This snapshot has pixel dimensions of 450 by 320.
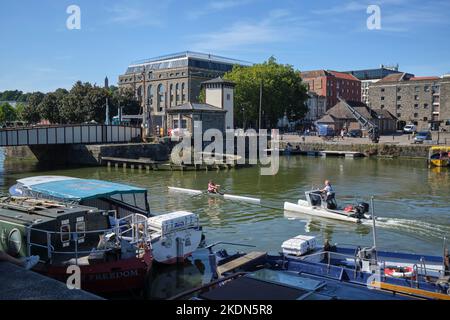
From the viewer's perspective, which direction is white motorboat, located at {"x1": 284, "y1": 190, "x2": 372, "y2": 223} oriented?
to the viewer's left

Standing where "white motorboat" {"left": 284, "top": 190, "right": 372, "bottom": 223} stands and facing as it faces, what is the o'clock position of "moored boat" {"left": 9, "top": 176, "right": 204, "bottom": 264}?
The moored boat is roughly at 10 o'clock from the white motorboat.

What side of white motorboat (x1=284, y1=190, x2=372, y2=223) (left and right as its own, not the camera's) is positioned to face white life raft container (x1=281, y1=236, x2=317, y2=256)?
left

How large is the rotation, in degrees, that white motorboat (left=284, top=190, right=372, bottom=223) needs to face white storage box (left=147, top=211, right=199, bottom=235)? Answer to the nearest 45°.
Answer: approximately 45° to its left
